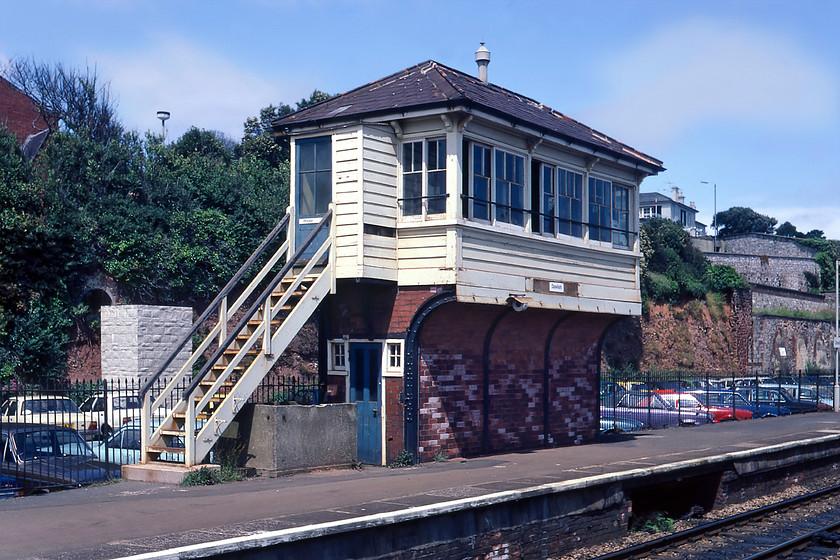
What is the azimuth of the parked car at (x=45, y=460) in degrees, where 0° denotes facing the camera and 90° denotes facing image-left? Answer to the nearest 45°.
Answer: approximately 315°

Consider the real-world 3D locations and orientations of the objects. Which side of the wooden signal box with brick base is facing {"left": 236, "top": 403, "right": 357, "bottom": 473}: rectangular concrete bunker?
right

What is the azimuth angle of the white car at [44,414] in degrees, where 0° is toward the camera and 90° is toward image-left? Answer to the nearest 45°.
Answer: approximately 315°

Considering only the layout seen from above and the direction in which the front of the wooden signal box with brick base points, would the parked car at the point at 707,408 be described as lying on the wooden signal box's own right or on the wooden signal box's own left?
on the wooden signal box's own left

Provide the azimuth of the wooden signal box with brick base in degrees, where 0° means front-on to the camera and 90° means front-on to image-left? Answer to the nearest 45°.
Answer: approximately 315°

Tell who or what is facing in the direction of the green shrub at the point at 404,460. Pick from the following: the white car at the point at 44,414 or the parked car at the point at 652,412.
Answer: the white car
